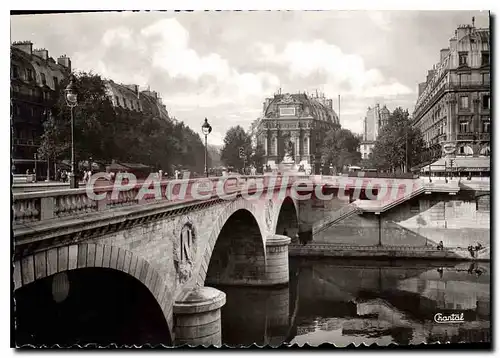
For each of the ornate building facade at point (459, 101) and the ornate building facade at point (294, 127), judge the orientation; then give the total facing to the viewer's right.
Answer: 0

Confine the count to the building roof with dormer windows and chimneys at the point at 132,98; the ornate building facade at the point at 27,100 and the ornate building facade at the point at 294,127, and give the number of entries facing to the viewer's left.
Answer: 0

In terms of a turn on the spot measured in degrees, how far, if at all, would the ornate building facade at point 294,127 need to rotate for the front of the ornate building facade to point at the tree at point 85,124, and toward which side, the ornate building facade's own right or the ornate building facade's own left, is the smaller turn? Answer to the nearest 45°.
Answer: approximately 45° to the ornate building facade's own right

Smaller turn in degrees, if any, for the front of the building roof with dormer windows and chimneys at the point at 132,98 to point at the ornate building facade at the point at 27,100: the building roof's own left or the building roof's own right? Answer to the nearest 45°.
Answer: approximately 90° to the building roof's own right

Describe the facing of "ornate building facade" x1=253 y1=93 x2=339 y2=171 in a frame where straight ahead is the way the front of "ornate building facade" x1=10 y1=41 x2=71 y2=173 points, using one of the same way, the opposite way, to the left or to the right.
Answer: to the right

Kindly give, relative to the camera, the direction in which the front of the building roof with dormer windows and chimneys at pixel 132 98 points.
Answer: facing the viewer and to the right of the viewer

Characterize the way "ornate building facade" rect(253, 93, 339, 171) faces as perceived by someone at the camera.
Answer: facing the viewer

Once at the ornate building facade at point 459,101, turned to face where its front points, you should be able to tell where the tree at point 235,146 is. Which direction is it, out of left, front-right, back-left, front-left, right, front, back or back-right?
front-right

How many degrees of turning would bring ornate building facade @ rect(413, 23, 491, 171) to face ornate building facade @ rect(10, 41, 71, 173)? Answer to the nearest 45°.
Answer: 0° — it already faces it

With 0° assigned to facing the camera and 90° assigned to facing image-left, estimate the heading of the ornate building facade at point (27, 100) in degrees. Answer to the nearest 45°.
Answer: approximately 315°

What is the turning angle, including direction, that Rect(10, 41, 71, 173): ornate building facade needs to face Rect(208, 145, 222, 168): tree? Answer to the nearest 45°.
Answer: approximately 90° to its left

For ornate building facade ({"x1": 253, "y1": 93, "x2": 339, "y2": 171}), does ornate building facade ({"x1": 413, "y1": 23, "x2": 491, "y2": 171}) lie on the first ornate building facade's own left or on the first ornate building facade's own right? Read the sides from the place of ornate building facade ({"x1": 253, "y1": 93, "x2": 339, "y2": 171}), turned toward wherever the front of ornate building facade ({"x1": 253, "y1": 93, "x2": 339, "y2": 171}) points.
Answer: on the first ornate building facade's own left

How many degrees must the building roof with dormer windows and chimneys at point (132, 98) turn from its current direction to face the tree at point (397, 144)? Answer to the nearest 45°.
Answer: approximately 45° to its left
